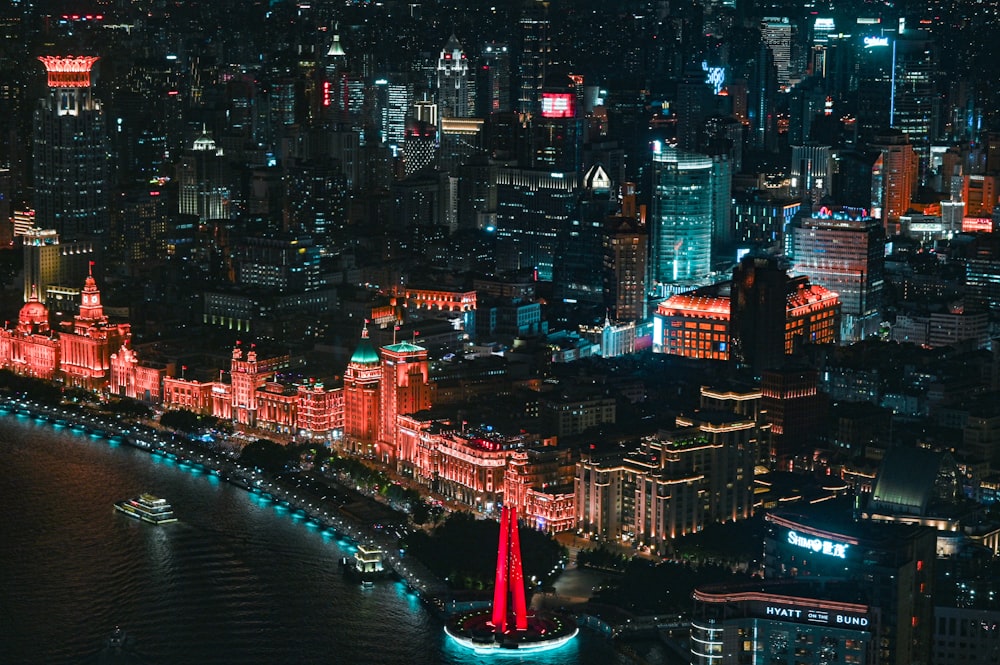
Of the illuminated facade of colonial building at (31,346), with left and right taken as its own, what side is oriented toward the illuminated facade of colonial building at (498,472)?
left

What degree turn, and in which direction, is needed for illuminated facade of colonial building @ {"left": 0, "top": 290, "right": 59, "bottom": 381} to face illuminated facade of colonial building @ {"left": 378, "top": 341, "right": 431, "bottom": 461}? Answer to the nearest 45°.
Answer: approximately 90° to its left

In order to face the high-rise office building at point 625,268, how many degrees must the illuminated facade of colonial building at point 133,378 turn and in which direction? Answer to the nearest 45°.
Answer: approximately 135° to its left

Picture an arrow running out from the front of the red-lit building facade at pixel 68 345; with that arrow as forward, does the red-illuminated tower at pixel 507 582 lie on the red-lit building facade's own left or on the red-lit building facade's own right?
on the red-lit building facade's own left

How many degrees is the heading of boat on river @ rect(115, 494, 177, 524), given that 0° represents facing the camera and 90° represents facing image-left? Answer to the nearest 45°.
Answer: approximately 135°

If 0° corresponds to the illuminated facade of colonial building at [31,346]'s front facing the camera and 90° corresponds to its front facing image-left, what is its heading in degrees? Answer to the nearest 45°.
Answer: approximately 45°

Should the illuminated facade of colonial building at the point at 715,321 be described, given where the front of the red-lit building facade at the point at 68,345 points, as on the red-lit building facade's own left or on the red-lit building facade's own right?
on the red-lit building facade's own left

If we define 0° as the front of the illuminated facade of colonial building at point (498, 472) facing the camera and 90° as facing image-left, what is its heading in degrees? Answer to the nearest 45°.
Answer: approximately 45°

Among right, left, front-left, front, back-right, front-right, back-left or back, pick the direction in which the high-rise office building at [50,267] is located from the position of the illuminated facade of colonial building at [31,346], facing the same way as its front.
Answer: back-right

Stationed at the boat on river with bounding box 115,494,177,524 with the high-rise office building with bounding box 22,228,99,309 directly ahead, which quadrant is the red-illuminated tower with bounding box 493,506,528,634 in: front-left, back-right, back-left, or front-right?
back-right

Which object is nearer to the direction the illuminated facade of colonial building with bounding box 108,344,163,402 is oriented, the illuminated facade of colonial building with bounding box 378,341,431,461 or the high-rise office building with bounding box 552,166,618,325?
the illuminated facade of colonial building
